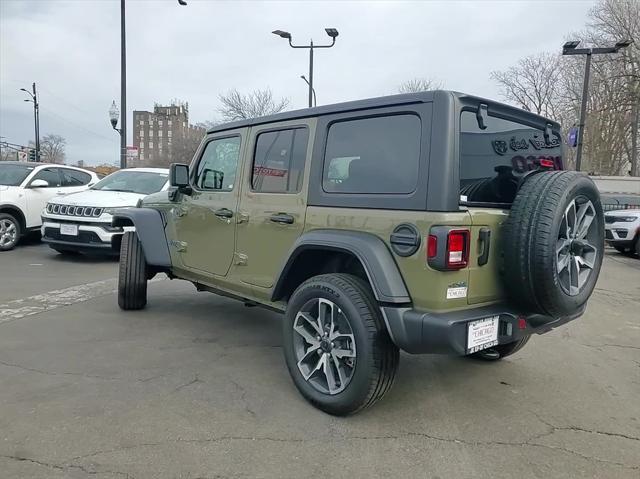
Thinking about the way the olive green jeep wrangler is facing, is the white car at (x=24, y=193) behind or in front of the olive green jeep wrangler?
in front

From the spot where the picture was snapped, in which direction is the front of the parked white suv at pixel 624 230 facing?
facing the viewer and to the left of the viewer

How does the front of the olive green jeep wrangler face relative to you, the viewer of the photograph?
facing away from the viewer and to the left of the viewer

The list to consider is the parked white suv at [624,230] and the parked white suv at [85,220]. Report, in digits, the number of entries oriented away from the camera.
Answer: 0

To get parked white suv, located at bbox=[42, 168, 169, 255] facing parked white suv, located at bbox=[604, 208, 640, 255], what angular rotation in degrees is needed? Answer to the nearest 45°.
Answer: approximately 135° to its left

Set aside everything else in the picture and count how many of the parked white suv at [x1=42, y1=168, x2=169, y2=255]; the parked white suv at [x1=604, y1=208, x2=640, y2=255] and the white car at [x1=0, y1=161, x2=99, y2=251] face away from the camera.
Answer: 0

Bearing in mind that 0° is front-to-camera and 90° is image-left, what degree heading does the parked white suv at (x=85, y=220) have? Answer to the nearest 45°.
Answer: approximately 45°

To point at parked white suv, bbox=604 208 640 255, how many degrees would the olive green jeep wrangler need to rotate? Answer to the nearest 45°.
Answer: approximately 90° to its right

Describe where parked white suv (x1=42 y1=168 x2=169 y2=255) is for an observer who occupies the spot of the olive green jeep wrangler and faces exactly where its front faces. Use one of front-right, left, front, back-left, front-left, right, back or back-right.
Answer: front

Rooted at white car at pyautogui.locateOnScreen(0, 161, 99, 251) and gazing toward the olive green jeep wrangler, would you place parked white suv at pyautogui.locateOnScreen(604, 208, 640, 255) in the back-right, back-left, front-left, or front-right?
front-left

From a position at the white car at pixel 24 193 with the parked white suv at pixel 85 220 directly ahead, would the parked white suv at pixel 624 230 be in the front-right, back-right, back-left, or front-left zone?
front-left

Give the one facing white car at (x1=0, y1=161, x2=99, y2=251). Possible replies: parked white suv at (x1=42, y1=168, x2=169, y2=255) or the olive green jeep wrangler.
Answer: the olive green jeep wrangler
